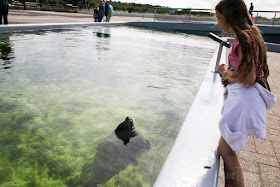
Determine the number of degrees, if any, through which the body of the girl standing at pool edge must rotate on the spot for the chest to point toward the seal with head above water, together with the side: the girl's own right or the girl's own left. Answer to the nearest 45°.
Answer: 0° — they already face it

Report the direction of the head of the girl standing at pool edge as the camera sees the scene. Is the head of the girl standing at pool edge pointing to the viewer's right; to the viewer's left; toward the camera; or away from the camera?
to the viewer's left

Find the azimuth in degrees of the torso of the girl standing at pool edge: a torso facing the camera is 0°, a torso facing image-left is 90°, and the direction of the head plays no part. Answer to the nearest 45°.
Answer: approximately 90°
